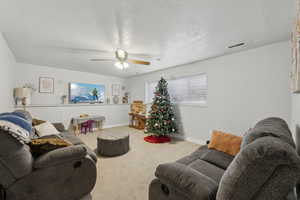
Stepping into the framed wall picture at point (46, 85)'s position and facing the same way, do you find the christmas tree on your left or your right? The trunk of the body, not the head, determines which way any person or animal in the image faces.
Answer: on your left

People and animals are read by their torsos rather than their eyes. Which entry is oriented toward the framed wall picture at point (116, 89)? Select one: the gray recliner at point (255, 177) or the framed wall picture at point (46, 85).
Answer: the gray recliner

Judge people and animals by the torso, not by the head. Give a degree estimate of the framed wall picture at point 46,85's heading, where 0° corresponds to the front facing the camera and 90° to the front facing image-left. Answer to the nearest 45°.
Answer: approximately 0°

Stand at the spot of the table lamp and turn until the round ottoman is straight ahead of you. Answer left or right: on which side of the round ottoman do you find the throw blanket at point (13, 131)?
right

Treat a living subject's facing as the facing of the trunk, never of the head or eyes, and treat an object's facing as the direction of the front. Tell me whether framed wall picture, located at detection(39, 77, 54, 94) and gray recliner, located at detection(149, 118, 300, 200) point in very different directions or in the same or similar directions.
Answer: very different directions

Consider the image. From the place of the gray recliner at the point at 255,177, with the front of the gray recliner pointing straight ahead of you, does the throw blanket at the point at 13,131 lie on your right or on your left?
on your left

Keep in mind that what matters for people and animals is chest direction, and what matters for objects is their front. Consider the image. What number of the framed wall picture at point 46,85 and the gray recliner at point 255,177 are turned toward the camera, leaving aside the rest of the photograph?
1

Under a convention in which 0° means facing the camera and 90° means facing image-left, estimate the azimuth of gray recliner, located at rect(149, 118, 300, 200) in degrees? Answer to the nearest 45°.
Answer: approximately 135°

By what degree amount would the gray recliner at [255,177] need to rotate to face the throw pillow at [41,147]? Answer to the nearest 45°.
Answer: approximately 45° to its left

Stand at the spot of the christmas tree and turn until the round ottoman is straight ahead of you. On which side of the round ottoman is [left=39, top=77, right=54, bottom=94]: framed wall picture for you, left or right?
right
